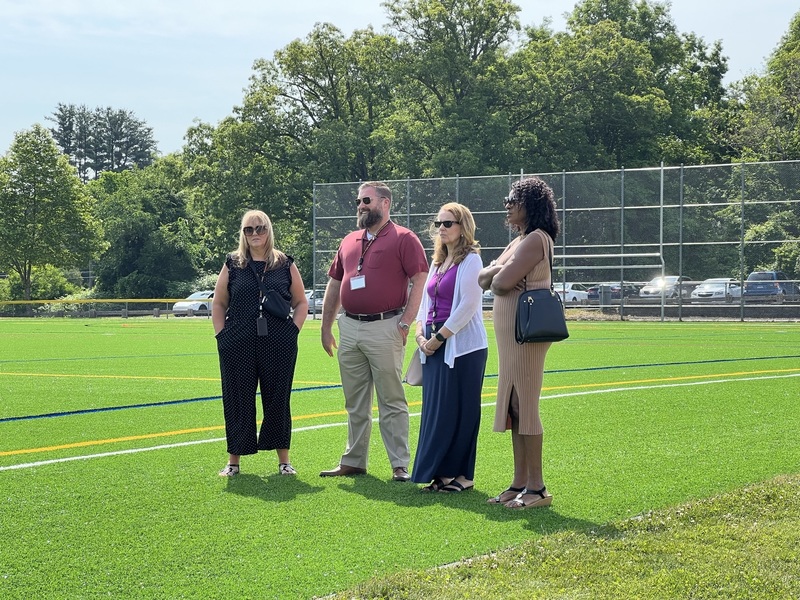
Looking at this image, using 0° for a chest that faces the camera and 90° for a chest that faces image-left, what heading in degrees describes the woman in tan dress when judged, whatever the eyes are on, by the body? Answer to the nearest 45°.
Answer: approximately 90°

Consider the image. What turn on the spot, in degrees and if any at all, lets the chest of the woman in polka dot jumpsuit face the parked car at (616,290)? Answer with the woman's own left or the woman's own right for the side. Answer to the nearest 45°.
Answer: approximately 135° to the woman's own left

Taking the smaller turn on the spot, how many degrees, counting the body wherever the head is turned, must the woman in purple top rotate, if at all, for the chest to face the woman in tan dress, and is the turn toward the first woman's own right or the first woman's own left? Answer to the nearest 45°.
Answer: approximately 90° to the first woman's own left

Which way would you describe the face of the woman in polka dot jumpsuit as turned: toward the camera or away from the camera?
toward the camera

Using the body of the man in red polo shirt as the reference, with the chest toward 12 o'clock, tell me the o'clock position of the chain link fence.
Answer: The chain link fence is roughly at 5 o'clock from the man in red polo shirt.

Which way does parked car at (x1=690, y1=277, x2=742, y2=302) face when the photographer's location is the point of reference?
facing the viewer and to the left of the viewer

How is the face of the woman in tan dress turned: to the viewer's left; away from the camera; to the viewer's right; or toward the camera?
to the viewer's left

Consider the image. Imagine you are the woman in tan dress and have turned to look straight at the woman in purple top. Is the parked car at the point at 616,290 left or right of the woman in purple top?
right

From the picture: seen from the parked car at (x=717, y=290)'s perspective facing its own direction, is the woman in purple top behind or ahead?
ahead

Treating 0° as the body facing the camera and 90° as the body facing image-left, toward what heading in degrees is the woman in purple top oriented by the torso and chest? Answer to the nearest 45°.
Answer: approximately 45°

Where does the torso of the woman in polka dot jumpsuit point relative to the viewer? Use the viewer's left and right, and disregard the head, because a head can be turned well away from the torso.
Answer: facing the viewer

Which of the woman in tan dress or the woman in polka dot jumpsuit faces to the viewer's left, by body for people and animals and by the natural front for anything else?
the woman in tan dress
